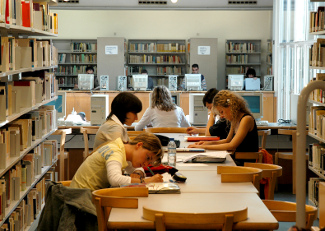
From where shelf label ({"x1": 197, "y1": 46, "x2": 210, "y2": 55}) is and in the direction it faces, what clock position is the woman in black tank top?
The woman in black tank top is roughly at 12 o'clock from the shelf label.

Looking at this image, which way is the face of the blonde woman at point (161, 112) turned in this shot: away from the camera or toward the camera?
away from the camera

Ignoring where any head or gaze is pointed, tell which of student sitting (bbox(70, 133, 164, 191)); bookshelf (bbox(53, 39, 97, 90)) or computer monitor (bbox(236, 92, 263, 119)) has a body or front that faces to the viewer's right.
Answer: the student sitting

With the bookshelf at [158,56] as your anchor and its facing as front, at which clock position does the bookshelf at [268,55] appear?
the bookshelf at [268,55] is roughly at 9 o'clock from the bookshelf at [158,56].

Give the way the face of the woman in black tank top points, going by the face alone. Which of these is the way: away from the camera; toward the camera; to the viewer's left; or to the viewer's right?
to the viewer's left

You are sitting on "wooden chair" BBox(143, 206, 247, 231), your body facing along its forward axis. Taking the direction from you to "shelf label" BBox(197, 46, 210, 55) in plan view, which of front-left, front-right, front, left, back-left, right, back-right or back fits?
front

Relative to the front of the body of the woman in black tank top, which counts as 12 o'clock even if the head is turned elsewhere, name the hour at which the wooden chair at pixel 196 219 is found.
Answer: The wooden chair is roughly at 9 o'clock from the woman in black tank top.

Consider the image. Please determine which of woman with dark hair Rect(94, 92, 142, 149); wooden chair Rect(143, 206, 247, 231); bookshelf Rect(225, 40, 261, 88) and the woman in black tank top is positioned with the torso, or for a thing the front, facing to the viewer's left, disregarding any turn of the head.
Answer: the woman in black tank top

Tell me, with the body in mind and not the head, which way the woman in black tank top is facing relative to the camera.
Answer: to the viewer's left

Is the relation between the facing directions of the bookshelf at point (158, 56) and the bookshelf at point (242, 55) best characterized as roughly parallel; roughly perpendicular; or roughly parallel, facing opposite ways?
roughly parallel

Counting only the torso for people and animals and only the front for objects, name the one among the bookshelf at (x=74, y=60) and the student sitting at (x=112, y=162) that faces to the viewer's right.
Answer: the student sitting

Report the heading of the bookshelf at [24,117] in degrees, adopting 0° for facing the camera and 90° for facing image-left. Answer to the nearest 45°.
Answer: approximately 315°

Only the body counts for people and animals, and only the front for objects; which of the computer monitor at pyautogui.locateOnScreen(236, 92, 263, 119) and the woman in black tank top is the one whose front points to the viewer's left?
the woman in black tank top

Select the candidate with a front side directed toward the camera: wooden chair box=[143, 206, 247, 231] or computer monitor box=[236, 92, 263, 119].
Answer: the computer monitor

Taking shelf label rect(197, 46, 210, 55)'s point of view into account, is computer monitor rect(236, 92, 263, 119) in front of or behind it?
in front

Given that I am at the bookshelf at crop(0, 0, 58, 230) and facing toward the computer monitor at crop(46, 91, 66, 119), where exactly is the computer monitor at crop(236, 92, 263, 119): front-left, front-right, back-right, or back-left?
front-right

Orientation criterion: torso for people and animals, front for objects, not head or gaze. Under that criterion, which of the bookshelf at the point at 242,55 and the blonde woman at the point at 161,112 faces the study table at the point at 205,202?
the bookshelf

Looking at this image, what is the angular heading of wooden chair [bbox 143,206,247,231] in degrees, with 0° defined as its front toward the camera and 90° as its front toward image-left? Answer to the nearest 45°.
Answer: approximately 180°

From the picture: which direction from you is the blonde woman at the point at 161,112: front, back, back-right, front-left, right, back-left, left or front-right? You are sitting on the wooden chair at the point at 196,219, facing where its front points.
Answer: front

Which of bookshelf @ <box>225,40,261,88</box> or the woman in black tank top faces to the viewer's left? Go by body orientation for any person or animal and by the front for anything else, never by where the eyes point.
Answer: the woman in black tank top

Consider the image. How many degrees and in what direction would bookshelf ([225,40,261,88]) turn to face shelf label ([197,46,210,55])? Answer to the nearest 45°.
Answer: approximately 45° to its right

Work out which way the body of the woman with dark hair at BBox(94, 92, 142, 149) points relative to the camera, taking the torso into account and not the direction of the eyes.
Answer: to the viewer's right

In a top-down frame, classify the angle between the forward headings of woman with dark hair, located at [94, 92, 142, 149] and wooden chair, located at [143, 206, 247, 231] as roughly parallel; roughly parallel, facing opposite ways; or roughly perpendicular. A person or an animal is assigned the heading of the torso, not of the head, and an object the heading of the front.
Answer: roughly perpendicular

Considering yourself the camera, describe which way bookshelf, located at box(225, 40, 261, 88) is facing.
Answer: facing the viewer

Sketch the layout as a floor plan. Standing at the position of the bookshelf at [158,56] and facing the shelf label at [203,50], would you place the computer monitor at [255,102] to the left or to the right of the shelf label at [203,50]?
right
